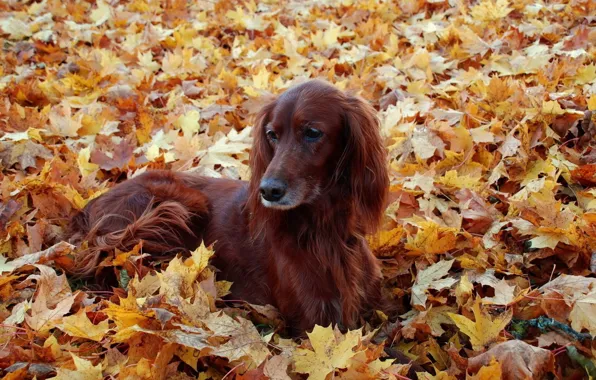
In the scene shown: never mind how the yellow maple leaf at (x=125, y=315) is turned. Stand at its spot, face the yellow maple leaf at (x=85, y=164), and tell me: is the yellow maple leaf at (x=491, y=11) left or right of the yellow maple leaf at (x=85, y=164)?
right

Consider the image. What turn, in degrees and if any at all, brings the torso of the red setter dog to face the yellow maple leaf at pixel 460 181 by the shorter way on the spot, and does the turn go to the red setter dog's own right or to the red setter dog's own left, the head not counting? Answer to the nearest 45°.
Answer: approximately 90° to the red setter dog's own left

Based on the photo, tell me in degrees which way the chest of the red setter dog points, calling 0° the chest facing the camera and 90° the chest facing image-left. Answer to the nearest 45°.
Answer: approximately 315°

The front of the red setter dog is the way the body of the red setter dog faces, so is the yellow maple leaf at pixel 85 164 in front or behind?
behind

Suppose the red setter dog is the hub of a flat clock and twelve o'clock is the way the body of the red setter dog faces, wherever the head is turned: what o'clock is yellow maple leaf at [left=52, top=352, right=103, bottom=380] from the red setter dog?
The yellow maple leaf is roughly at 3 o'clock from the red setter dog.

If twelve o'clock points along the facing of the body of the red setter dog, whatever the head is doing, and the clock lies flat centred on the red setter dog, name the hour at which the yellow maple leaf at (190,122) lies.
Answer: The yellow maple leaf is roughly at 7 o'clock from the red setter dog.
